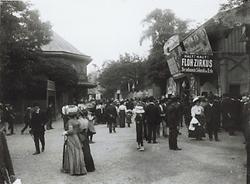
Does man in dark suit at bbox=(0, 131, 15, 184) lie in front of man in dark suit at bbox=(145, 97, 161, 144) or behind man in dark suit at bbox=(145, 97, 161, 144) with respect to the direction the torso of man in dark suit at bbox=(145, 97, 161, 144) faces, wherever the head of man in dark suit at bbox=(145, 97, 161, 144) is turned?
behind

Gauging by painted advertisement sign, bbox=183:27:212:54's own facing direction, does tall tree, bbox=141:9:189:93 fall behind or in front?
behind

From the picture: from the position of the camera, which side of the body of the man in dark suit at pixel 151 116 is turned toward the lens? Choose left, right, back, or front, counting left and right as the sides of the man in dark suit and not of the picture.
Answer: back

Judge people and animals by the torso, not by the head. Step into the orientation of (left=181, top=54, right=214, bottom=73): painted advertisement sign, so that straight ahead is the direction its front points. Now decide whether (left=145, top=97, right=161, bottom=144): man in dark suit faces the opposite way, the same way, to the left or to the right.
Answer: the opposite way

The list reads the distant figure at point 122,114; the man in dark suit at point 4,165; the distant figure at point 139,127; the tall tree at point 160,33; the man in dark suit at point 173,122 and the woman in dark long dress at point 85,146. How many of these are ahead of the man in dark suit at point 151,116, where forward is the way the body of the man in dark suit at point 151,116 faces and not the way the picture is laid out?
2

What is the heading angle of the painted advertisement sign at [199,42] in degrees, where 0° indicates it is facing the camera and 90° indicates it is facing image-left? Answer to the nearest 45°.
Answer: approximately 0°

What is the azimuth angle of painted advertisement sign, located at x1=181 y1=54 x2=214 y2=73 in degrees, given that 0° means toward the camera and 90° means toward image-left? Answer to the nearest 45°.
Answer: approximately 0°

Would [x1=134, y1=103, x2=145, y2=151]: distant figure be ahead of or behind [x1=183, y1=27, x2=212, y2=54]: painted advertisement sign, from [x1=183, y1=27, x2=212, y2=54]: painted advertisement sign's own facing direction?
ahead

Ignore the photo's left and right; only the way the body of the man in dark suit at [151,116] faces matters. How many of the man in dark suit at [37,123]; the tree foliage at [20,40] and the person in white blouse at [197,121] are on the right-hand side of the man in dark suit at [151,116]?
1
